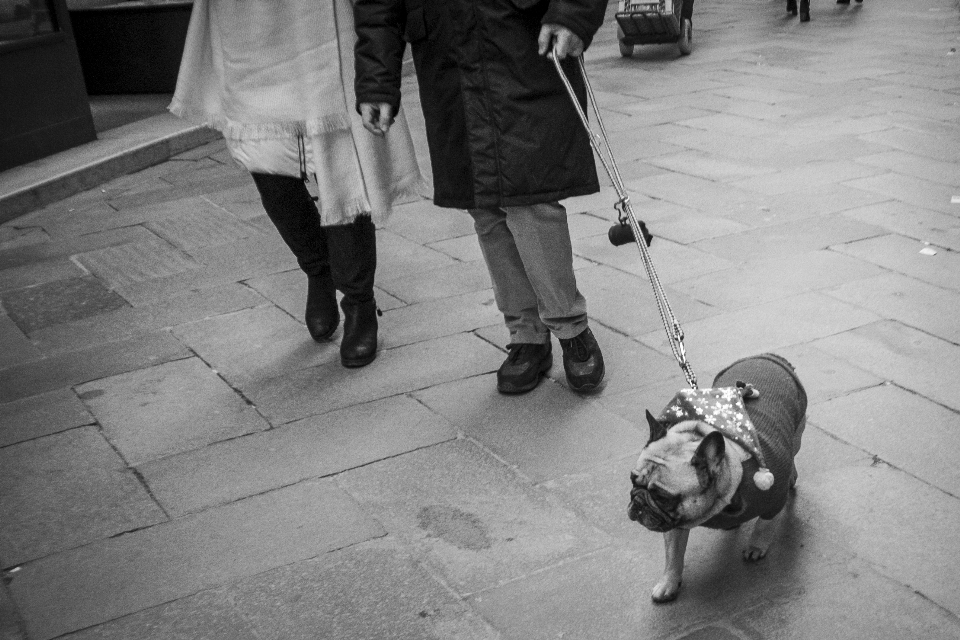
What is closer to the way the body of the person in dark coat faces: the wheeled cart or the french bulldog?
the french bulldog

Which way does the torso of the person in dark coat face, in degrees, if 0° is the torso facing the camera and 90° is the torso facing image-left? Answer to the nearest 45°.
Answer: approximately 0°

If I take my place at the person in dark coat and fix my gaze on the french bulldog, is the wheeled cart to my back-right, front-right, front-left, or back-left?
back-left

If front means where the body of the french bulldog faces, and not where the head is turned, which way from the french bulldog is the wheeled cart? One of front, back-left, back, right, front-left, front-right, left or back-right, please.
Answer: back-right

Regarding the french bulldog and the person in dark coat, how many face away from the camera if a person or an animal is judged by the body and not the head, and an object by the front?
0

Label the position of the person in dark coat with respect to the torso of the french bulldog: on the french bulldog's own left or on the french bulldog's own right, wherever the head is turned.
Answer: on the french bulldog's own right

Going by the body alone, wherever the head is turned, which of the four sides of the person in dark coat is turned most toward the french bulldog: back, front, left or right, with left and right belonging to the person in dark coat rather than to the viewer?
front

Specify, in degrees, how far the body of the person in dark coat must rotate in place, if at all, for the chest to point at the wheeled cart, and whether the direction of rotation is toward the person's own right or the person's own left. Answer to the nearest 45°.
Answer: approximately 180°

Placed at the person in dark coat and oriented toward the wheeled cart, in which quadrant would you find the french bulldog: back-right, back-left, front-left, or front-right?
back-right
